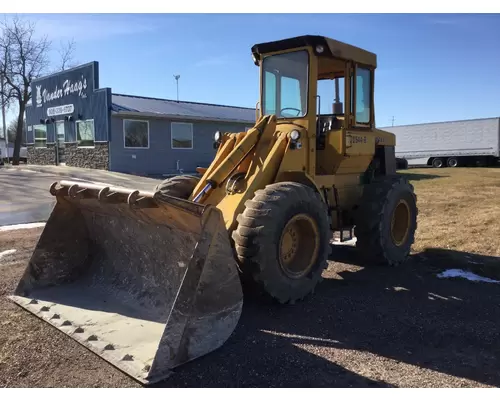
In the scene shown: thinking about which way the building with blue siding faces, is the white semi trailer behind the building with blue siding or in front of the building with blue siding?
behind

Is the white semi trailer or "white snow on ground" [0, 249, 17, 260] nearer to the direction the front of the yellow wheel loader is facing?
the white snow on ground

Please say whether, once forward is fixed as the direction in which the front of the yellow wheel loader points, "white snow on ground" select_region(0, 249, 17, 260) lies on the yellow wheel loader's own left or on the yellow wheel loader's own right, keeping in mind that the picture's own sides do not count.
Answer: on the yellow wheel loader's own right

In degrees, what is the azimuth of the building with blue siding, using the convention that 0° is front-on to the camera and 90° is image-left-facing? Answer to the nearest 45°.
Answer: approximately 45°

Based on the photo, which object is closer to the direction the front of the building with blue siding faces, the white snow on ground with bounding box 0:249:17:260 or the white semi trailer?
the white snow on ground

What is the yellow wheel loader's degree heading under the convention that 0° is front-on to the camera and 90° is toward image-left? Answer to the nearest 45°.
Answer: approximately 45°
